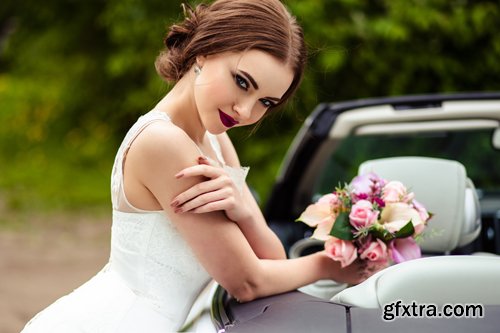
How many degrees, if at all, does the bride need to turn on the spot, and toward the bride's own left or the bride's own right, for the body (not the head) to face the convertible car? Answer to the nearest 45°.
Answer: approximately 45° to the bride's own left

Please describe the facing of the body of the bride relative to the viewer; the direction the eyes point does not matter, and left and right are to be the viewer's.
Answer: facing to the right of the viewer
